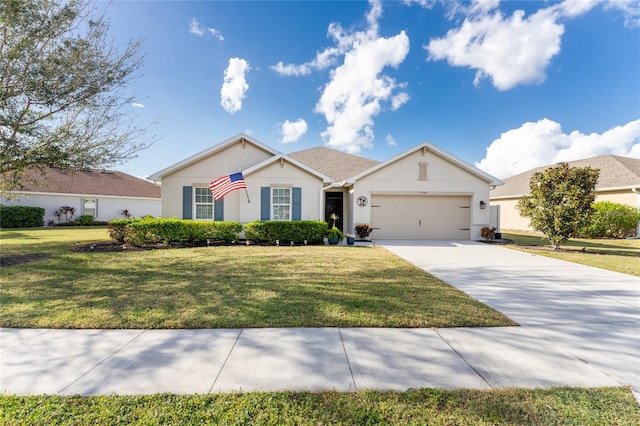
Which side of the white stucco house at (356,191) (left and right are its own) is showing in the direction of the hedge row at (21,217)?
right

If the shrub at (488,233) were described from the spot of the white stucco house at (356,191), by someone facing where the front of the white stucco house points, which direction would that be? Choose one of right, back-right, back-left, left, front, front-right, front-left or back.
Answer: left

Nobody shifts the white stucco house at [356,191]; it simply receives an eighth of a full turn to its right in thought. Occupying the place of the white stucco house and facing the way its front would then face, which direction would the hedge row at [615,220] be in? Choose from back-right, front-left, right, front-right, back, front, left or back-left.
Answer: back-left

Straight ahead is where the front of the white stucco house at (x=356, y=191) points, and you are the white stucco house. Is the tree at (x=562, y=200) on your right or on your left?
on your left

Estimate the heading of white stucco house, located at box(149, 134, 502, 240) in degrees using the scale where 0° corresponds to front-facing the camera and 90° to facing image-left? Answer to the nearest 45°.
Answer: approximately 0°
